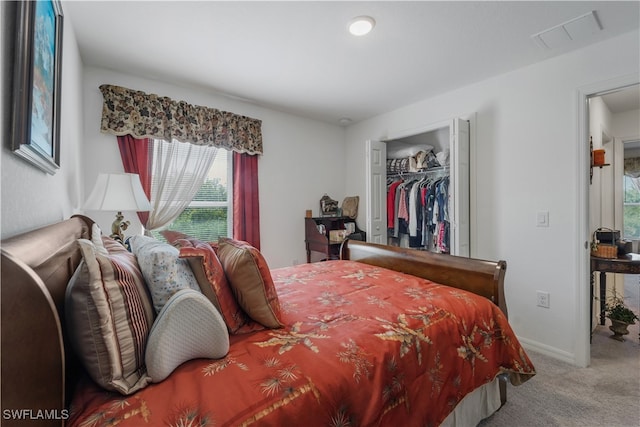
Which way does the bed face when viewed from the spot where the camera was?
facing away from the viewer and to the right of the viewer

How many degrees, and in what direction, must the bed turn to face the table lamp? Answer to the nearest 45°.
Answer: approximately 90° to its left

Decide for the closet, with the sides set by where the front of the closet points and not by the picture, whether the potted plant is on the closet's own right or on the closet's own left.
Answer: on the closet's own left

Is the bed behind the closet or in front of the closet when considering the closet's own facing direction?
in front

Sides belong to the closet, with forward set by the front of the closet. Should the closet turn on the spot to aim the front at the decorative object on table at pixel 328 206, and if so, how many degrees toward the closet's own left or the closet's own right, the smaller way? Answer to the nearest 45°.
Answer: approximately 45° to the closet's own right

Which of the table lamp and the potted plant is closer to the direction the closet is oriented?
the table lamp

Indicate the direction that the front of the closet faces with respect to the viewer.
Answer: facing the viewer and to the left of the viewer

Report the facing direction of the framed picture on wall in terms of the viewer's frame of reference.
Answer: facing to the right of the viewer

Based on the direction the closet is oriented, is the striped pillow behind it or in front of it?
in front

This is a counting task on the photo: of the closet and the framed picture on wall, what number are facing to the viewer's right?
1

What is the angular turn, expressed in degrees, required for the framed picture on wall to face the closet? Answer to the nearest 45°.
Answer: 0° — it already faces it

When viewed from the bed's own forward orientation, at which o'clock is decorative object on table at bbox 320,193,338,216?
The decorative object on table is roughly at 11 o'clock from the bed.
